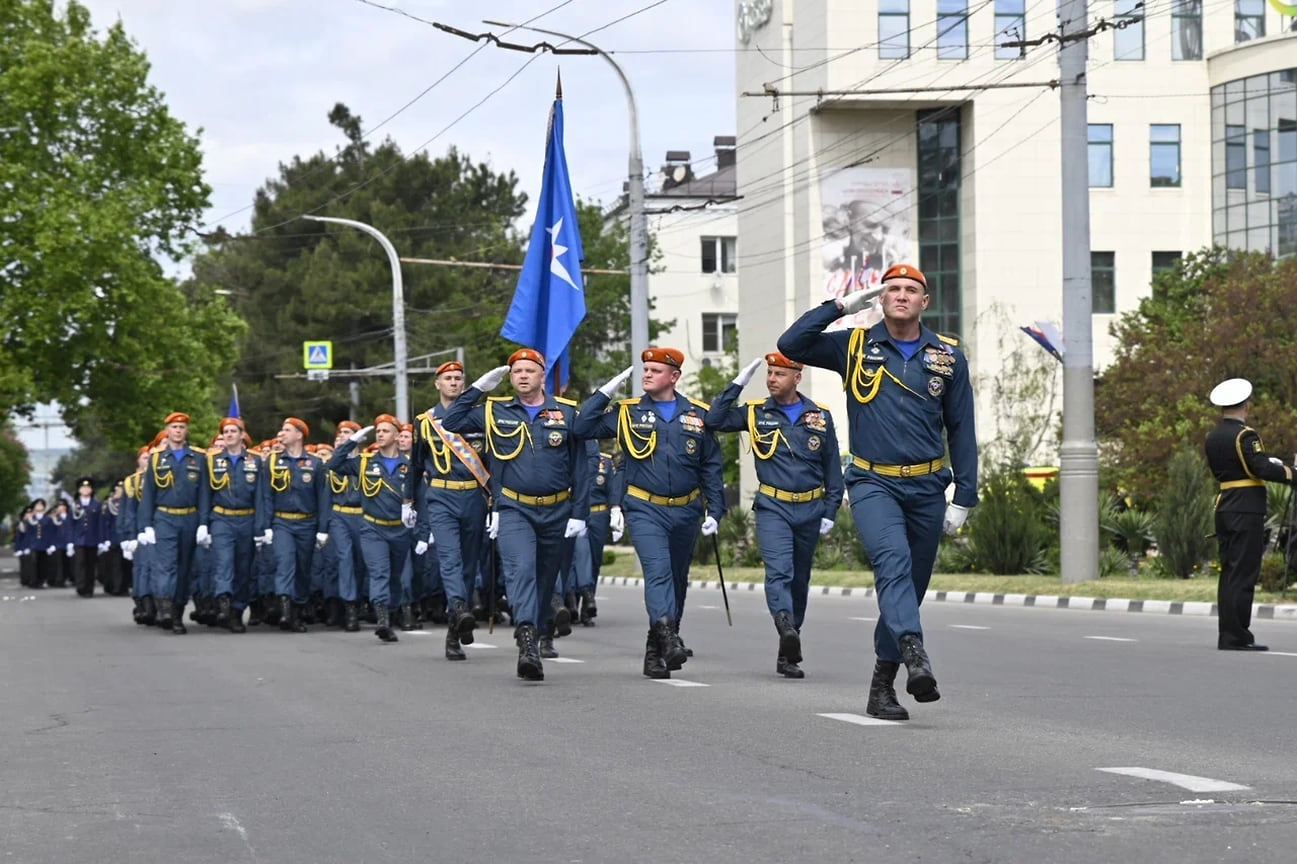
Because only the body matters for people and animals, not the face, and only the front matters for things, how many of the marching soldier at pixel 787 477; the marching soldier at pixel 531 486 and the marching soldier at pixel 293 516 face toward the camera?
3

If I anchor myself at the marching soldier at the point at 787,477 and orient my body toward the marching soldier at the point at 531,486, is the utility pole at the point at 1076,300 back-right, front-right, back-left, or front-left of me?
back-right

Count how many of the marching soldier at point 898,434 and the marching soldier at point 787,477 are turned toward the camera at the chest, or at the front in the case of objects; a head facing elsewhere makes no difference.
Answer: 2

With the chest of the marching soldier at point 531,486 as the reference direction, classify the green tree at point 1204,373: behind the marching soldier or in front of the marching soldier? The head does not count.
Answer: behind

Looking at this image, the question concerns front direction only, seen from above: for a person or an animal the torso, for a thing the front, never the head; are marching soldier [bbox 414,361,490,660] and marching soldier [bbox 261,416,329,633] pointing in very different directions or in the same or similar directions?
same or similar directions

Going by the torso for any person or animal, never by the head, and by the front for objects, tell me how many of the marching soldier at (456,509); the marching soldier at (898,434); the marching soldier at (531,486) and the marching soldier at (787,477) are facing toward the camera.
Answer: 4

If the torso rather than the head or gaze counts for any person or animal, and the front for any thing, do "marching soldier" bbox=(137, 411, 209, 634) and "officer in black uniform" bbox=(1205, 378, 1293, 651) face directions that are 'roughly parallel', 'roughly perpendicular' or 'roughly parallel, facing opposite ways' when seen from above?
roughly perpendicular

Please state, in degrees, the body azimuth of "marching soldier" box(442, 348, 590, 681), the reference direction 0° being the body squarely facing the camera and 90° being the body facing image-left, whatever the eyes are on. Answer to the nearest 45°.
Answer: approximately 0°

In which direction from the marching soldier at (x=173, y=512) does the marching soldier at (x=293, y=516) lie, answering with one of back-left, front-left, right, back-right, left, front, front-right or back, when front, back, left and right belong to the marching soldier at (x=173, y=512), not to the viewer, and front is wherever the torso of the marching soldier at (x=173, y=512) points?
left

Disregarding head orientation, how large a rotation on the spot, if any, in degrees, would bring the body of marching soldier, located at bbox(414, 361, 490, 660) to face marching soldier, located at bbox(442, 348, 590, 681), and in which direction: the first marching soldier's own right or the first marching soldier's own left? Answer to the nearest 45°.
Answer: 0° — they already face them

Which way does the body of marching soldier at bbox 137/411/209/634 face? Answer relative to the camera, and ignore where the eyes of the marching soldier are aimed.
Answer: toward the camera

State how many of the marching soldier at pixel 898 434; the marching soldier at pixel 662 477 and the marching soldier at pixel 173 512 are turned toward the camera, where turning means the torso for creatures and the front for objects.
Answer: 3

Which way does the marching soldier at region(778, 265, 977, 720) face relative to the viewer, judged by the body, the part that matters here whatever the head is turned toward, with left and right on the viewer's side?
facing the viewer

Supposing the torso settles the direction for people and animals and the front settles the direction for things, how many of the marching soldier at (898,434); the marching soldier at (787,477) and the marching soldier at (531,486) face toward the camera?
3

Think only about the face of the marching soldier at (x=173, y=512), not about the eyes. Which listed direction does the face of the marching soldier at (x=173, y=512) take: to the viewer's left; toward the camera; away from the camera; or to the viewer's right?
toward the camera
